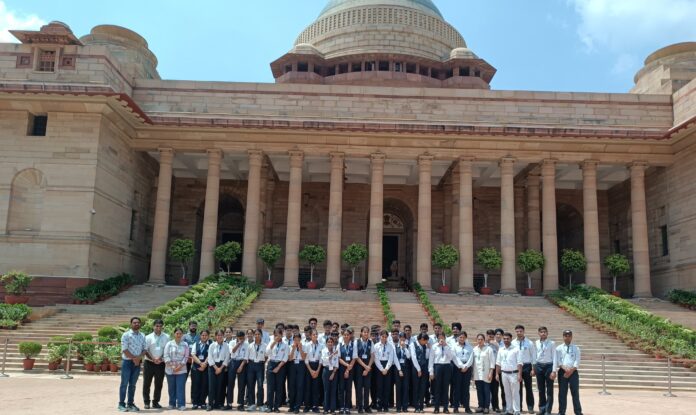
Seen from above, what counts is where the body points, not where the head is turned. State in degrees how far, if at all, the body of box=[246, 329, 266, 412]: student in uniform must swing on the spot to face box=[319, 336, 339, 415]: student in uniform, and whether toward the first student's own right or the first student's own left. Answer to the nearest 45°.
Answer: approximately 90° to the first student's own left

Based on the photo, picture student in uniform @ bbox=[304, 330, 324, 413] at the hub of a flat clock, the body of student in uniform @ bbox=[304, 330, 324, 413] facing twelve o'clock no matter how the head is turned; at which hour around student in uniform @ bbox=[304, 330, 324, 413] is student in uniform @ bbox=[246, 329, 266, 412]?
student in uniform @ bbox=[246, 329, 266, 412] is roughly at 3 o'clock from student in uniform @ bbox=[304, 330, 324, 413].

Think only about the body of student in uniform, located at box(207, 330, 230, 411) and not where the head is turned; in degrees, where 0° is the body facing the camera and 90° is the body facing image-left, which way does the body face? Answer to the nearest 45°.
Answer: approximately 0°
